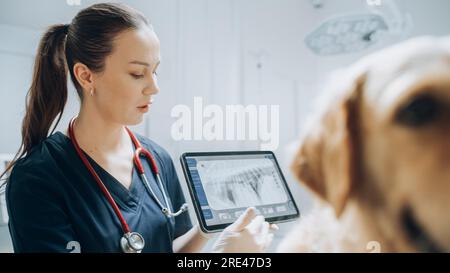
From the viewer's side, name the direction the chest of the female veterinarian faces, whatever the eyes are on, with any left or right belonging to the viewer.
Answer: facing the viewer and to the right of the viewer
